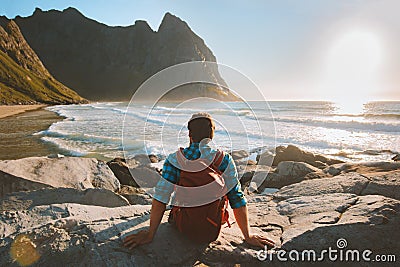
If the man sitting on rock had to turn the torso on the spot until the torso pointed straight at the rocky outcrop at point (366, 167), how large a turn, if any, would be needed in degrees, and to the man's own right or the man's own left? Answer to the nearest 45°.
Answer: approximately 45° to the man's own right

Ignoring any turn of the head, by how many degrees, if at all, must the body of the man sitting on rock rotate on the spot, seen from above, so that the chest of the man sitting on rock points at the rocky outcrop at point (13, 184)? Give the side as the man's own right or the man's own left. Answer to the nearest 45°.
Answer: approximately 45° to the man's own left

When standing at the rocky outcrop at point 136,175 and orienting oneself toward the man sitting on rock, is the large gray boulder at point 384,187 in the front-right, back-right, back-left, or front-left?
front-left

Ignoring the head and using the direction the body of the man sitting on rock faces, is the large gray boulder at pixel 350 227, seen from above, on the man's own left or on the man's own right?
on the man's own right

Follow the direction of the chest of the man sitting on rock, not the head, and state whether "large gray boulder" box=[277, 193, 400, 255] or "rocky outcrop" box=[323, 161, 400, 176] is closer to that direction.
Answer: the rocky outcrop

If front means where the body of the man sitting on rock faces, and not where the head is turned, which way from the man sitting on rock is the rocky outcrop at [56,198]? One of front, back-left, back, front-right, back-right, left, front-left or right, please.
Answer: front-left

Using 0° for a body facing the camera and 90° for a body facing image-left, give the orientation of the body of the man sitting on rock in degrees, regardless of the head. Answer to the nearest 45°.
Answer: approximately 180°

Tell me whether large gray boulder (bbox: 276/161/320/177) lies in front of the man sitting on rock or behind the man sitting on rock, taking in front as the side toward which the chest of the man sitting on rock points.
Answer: in front

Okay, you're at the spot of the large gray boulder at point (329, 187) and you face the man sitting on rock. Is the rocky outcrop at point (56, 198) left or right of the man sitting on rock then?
right

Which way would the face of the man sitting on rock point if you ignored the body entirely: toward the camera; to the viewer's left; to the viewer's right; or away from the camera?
away from the camera
